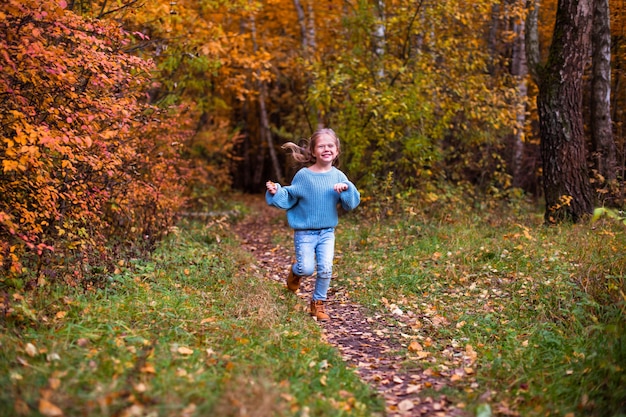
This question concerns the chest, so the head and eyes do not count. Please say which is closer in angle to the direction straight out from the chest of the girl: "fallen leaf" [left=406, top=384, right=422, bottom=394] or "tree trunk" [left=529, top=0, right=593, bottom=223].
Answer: the fallen leaf

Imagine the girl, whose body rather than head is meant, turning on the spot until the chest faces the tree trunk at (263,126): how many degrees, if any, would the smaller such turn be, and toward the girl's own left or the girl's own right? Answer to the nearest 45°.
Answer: approximately 180°

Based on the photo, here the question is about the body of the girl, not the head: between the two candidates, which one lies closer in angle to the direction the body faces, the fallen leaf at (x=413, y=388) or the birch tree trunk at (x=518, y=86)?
the fallen leaf

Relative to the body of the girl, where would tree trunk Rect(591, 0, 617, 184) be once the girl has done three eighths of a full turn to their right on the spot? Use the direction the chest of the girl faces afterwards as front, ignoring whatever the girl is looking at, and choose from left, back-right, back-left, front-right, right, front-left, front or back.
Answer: right

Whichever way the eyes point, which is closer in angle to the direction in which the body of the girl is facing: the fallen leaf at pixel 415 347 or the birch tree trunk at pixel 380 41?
the fallen leaf

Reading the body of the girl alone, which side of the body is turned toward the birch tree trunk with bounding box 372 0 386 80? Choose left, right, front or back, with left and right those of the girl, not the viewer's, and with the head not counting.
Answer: back

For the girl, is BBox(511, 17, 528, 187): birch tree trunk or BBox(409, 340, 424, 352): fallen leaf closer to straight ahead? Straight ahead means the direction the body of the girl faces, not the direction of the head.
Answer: the fallen leaf

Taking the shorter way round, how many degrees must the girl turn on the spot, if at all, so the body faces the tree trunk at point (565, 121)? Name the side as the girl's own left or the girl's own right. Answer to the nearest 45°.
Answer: approximately 135° to the girl's own left

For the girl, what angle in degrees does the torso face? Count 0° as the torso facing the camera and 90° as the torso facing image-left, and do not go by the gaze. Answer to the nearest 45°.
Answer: approximately 0°
